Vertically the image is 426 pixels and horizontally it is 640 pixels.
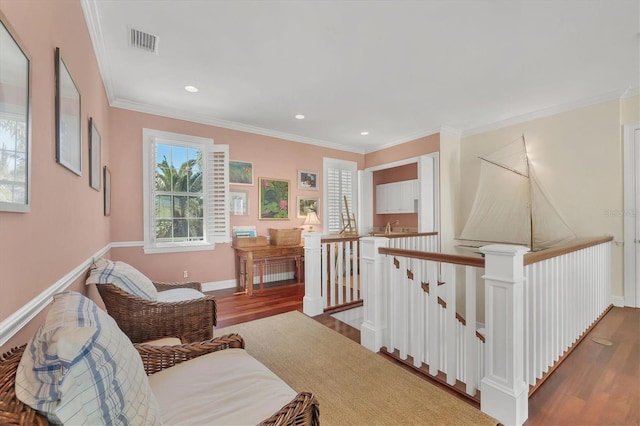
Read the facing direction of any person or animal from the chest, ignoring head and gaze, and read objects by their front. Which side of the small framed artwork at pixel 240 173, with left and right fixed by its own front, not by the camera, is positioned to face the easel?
left

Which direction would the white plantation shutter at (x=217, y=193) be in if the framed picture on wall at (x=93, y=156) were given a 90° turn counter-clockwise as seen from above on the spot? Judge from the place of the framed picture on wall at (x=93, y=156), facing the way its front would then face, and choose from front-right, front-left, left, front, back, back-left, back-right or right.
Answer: front-right

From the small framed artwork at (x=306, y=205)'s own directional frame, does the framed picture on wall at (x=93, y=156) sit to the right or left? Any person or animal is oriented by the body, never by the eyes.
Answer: on its right

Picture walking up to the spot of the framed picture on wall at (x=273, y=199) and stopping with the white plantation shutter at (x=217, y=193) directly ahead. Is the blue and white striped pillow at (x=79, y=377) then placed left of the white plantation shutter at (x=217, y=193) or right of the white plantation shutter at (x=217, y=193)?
left

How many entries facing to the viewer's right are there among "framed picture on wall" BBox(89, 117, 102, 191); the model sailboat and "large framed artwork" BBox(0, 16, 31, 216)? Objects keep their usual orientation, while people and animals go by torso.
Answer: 3

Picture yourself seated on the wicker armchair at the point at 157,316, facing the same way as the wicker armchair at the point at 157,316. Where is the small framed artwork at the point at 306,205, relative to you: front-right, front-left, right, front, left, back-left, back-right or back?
front-left

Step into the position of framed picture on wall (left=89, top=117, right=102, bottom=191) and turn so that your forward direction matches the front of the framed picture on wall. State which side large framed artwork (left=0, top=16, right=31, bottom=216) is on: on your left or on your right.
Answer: on your right

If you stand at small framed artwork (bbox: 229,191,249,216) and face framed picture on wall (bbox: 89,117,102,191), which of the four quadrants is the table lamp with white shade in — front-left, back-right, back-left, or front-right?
back-left

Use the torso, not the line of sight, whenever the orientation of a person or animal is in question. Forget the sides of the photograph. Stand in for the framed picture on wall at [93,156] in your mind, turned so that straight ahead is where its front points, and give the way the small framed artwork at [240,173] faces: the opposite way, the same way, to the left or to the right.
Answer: to the right

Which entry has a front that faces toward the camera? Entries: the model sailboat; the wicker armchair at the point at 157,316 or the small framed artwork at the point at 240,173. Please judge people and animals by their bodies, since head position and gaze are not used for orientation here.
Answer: the small framed artwork

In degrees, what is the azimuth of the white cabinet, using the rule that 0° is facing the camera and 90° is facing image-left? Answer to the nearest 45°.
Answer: approximately 45°

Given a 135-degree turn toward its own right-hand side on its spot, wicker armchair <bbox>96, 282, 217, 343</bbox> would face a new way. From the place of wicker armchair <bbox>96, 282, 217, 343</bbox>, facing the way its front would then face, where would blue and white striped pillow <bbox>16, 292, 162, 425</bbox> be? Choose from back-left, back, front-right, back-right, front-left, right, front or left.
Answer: front-left

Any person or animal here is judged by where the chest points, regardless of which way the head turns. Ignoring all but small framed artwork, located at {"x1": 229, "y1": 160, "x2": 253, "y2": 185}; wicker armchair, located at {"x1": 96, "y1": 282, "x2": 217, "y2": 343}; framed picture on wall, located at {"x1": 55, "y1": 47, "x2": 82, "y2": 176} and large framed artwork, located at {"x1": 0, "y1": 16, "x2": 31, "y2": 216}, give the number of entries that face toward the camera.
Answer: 1

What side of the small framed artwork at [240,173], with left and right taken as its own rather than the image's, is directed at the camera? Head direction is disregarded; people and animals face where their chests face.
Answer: front

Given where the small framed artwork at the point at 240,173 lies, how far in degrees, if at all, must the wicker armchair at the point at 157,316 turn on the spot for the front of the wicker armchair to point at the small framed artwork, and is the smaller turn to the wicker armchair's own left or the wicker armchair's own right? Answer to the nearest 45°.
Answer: approximately 45° to the wicker armchair's own left

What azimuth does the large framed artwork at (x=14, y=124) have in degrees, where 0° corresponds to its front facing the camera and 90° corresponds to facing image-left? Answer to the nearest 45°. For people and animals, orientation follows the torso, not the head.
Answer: approximately 270°
